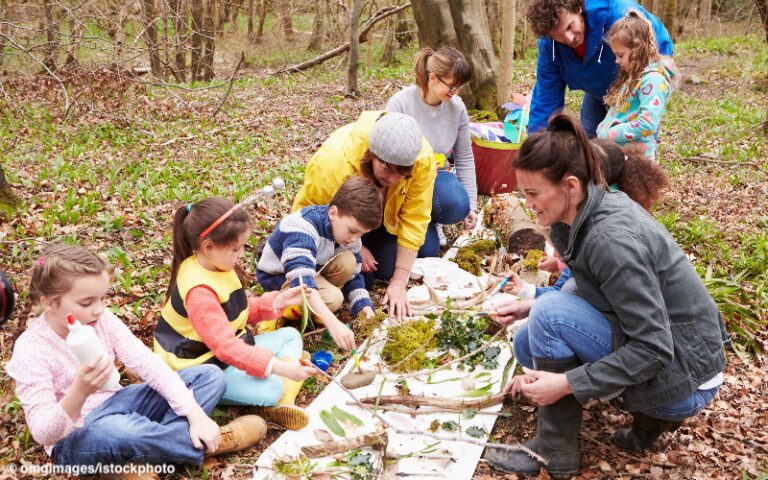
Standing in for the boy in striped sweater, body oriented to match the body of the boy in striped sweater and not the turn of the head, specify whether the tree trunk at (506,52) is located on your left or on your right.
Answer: on your left

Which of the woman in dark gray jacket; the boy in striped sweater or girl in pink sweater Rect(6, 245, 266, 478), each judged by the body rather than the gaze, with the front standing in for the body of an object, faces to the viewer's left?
the woman in dark gray jacket

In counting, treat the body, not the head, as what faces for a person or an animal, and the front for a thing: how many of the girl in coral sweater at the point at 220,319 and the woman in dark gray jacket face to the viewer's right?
1

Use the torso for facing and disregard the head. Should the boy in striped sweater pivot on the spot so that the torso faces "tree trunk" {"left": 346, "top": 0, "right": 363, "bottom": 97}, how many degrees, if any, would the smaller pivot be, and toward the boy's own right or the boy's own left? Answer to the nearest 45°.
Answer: approximately 135° to the boy's own left

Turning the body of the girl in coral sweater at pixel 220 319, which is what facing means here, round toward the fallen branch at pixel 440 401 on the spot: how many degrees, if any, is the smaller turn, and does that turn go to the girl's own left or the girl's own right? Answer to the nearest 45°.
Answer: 0° — they already face it

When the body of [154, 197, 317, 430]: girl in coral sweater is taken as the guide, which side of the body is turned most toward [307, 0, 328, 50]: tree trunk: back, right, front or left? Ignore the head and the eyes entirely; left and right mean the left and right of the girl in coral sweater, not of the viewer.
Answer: left

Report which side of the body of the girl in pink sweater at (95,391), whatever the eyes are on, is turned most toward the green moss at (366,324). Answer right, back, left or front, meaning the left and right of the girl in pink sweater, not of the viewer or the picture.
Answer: left

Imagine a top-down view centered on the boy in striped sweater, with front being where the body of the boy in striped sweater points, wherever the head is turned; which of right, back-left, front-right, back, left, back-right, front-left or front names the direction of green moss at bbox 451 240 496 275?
left

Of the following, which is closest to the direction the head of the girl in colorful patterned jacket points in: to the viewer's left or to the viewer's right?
to the viewer's left

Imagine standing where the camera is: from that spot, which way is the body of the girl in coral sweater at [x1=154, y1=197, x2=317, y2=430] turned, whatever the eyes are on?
to the viewer's right

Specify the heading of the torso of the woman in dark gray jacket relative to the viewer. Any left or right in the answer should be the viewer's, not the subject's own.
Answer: facing to the left of the viewer

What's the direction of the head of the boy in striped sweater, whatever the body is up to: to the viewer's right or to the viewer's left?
to the viewer's right
